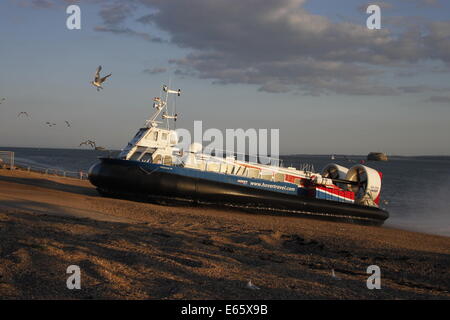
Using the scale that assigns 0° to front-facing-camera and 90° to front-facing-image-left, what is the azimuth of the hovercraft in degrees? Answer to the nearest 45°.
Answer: approximately 45°
